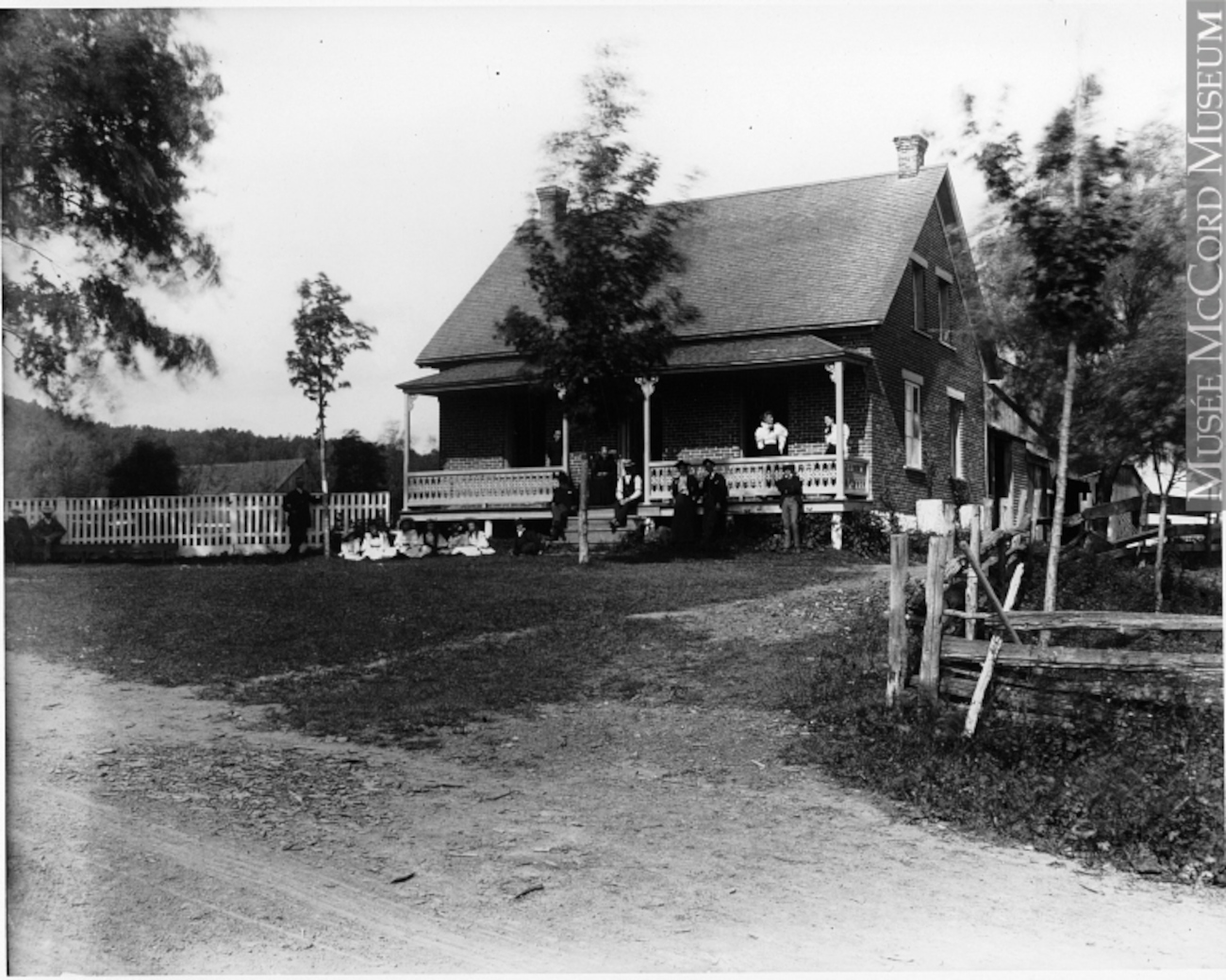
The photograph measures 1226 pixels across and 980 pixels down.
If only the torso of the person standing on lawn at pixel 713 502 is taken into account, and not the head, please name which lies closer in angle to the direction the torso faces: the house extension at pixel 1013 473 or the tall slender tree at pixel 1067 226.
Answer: the tall slender tree

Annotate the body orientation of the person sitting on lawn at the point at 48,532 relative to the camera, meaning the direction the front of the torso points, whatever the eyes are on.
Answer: toward the camera

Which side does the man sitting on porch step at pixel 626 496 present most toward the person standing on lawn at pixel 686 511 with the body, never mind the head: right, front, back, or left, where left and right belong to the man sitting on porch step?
left

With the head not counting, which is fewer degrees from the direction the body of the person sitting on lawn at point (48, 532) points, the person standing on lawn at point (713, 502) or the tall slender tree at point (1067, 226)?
the tall slender tree

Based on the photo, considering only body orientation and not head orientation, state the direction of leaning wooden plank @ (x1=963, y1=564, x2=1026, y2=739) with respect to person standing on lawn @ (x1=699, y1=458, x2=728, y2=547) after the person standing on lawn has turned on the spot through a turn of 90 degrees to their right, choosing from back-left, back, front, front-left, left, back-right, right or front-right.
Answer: left

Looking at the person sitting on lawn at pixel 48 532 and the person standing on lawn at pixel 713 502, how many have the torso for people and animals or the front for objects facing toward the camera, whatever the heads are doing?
2

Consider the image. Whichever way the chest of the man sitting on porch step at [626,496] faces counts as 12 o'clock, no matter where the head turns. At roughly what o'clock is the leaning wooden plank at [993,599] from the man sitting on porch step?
The leaning wooden plank is roughly at 10 o'clock from the man sitting on porch step.

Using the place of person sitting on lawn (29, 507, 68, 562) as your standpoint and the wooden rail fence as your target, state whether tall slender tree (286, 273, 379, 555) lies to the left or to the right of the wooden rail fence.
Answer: left

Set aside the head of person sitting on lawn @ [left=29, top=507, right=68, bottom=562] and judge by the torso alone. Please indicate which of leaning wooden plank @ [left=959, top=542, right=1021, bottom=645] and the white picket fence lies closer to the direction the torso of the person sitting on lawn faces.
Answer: the leaning wooden plank

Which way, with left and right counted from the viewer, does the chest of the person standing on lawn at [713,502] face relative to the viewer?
facing the viewer

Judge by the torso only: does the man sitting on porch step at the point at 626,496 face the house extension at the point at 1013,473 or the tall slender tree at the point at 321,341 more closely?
the tall slender tree

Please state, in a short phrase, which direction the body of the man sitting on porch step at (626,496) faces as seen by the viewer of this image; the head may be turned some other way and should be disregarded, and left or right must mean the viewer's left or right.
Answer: facing the viewer and to the left of the viewer

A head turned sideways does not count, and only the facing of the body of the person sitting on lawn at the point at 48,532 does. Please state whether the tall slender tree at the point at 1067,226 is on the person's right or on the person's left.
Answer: on the person's left
